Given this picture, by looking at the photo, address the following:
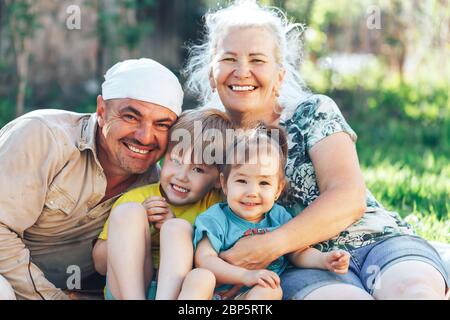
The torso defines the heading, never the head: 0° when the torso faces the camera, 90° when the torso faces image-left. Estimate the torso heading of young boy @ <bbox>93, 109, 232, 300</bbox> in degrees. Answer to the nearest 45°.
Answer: approximately 0°

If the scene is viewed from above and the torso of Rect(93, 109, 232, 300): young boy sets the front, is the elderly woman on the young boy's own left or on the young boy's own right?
on the young boy's own left

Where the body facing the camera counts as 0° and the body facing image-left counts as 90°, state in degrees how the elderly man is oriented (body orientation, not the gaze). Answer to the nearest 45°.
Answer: approximately 315°
